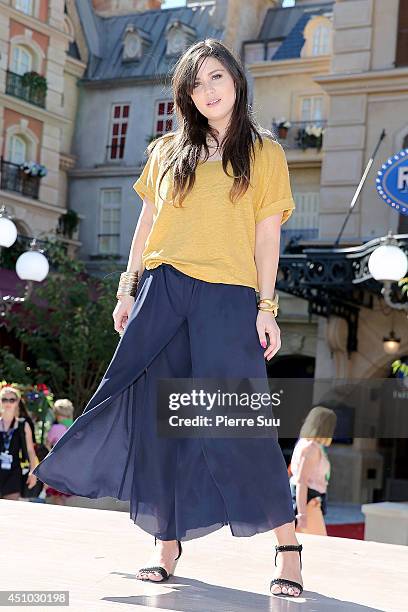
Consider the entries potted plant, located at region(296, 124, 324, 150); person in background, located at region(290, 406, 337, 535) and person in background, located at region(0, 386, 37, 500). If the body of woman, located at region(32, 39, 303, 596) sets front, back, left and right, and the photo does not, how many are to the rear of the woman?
3

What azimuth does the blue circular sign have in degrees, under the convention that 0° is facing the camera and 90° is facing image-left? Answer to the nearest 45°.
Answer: approximately 0°

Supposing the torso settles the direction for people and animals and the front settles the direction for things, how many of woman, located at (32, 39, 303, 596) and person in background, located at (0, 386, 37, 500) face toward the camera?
2
